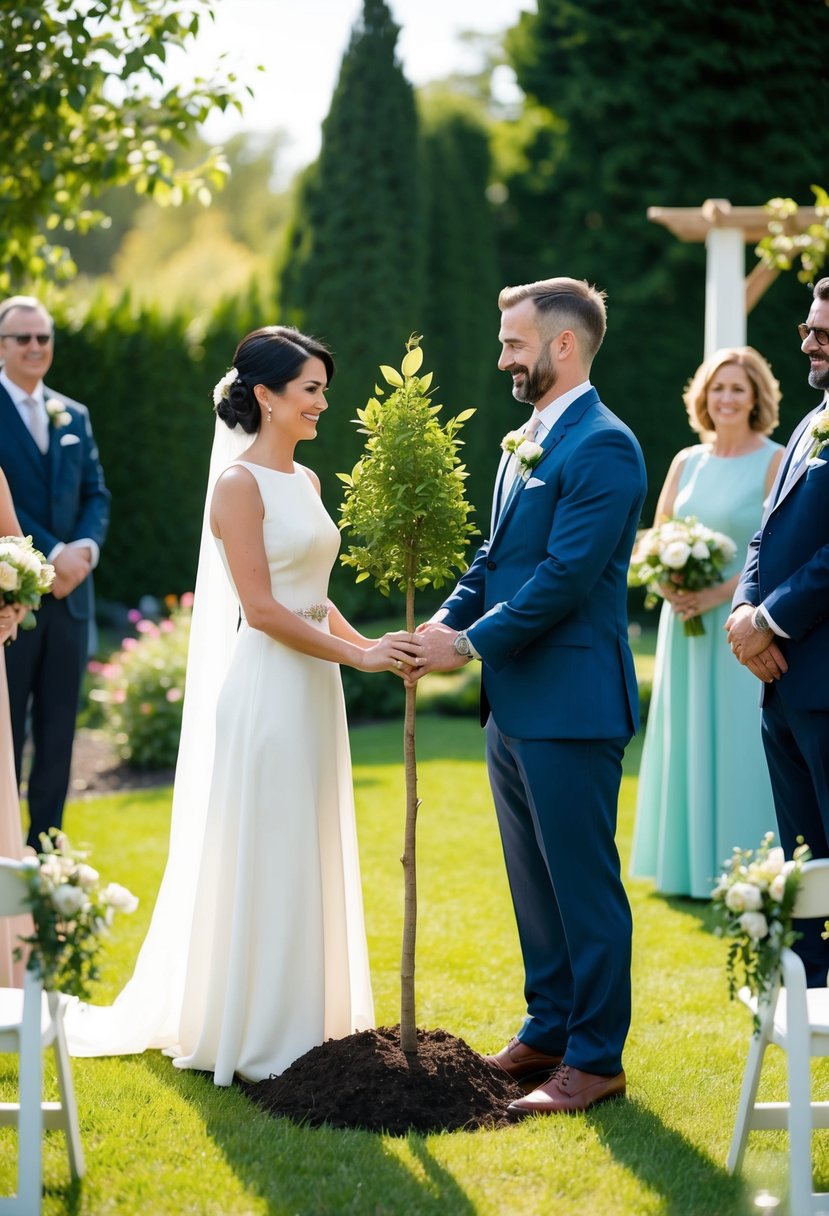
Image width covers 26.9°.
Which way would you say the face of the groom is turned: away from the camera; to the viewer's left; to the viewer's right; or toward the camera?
to the viewer's left

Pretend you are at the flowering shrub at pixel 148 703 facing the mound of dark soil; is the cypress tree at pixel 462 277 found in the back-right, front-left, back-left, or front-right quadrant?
back-left

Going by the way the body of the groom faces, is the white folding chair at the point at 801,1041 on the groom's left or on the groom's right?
on the groom's left

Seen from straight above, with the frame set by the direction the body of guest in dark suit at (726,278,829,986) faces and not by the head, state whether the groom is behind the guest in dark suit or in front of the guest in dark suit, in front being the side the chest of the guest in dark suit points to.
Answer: in front

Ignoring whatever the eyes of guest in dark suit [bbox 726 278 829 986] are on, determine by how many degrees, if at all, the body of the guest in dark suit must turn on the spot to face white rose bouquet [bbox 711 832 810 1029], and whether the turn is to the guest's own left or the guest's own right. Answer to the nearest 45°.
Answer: approximately 45° to the guest's own left

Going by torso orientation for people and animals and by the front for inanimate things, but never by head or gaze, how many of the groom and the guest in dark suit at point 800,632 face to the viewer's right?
0

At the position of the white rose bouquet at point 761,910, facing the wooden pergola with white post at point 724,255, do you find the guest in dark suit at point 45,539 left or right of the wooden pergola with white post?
left

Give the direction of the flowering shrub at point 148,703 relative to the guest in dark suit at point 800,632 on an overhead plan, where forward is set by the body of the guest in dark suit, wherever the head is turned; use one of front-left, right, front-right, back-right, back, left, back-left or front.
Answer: right

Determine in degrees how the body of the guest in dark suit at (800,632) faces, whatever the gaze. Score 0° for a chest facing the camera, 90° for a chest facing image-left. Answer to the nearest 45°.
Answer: approximately 45°

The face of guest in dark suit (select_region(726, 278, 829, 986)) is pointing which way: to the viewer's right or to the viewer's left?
to the viewer's left

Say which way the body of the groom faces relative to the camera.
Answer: to the viewer's left

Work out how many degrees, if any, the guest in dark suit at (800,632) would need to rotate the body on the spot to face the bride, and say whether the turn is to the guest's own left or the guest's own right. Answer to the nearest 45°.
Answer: approximately 45° to the guest's own right

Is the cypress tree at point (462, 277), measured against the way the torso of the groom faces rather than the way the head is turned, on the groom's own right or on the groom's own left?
on the groom's own right

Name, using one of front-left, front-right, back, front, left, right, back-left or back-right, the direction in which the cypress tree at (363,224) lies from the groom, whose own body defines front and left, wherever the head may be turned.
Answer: right
